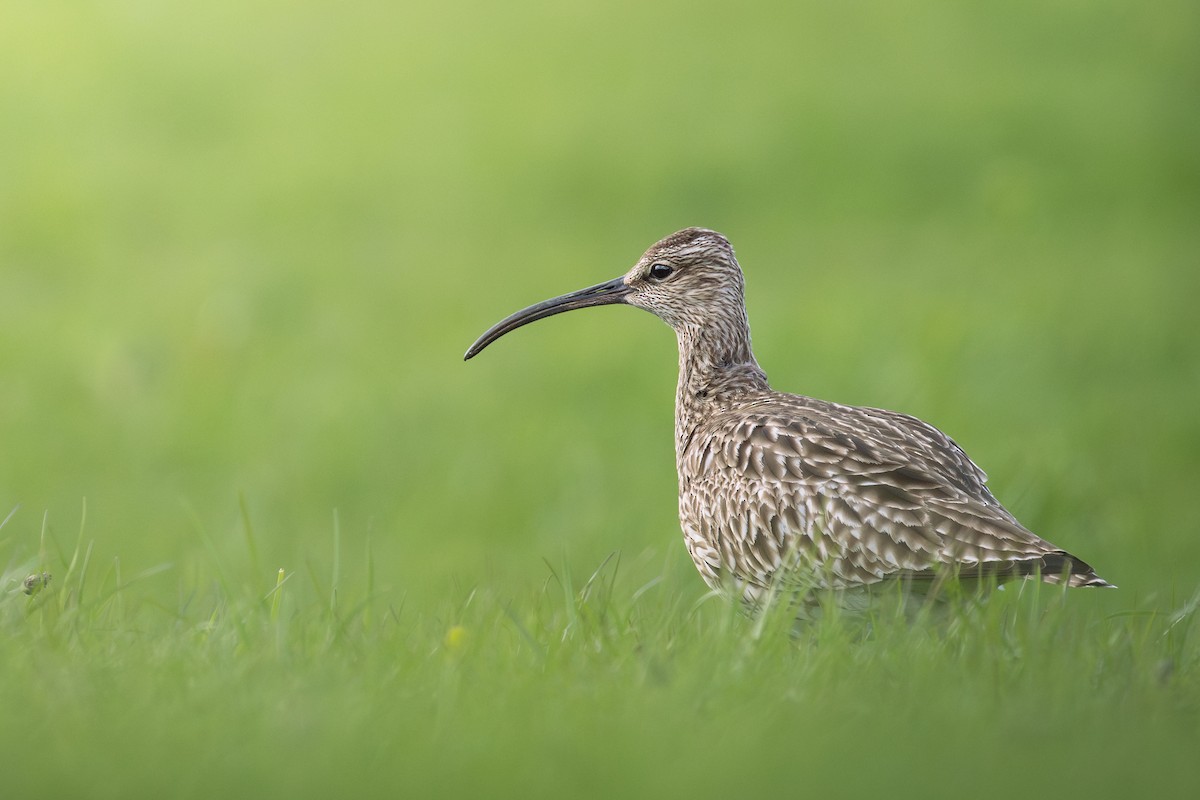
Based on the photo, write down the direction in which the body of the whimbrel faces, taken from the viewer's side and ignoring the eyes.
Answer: to the viewer's left
